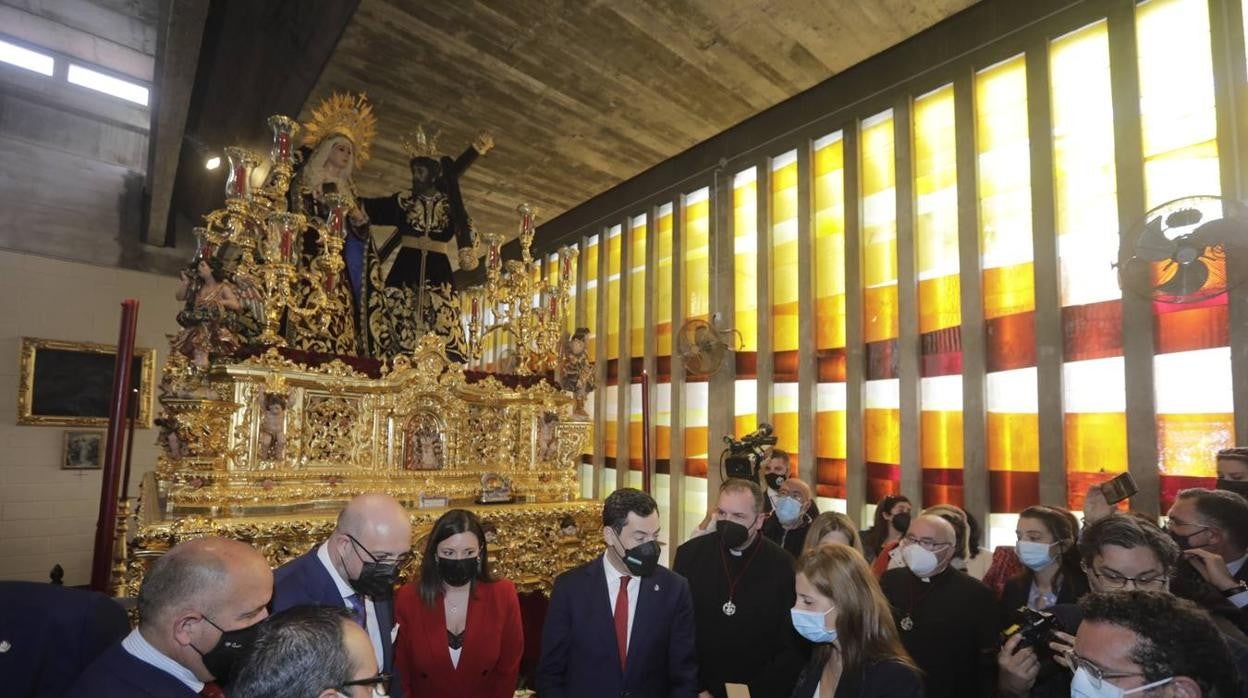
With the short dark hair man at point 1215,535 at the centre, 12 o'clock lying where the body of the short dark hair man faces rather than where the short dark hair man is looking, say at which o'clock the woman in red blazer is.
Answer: The woman in red blazer is roughly at 11 o'clock from the short dark hair man.

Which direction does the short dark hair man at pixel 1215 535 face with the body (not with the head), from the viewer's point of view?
to the viewer's left

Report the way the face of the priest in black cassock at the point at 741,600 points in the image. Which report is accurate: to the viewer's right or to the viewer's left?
to the viewer's left

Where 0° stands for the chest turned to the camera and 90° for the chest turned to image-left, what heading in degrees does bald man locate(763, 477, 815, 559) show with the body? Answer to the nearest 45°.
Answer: approximately 45°

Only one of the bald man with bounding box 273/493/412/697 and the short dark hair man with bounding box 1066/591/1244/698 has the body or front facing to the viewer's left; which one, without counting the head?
the short dark hair man

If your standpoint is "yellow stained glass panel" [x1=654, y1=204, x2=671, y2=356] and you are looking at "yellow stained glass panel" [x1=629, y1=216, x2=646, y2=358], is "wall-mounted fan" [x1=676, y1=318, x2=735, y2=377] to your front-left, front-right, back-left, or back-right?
back-left

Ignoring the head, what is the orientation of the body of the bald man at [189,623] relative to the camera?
to the viewer's right

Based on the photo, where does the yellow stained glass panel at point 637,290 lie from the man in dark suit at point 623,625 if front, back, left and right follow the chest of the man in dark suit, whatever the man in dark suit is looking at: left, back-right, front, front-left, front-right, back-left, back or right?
back

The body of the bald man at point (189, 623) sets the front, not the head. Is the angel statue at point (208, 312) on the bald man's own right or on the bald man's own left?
on the bald man's own left
